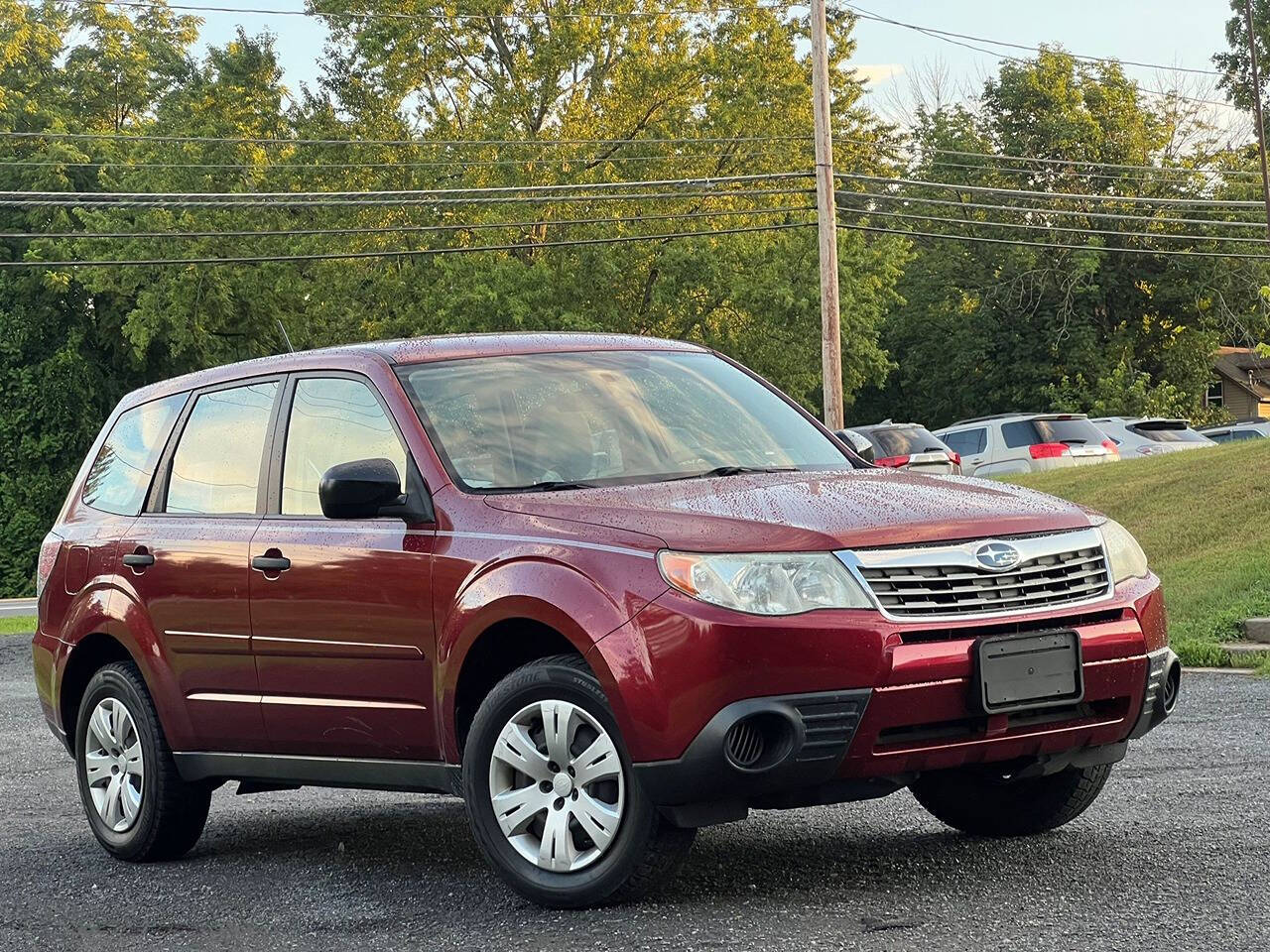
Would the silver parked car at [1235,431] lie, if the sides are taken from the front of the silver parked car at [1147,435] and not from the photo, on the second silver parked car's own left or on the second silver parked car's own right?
on the second silver parked car's own right

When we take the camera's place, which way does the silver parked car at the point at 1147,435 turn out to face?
facing away from the viewer and to the left of the viewer

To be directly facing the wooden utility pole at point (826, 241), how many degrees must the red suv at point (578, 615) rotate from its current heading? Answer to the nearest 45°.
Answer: approximately 135° to its left

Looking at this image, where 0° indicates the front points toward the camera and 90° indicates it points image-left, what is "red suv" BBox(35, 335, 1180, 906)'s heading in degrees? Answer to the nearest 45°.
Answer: approximately 315°

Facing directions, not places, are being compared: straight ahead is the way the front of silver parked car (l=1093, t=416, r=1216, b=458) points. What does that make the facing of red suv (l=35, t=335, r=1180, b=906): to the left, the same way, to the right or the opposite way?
the opposite way

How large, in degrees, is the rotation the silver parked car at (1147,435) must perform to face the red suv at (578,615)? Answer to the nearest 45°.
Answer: approximately 135° to its left

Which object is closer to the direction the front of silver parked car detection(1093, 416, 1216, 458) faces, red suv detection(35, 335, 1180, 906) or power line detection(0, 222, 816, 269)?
the power line

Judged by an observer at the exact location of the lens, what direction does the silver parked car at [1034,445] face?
facing away from the viewer and to the left of the viewer

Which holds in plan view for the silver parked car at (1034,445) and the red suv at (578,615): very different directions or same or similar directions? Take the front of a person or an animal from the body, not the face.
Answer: very different directions

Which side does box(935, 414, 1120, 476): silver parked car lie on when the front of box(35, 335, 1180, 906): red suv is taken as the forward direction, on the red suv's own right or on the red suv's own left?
on the red suv's own left

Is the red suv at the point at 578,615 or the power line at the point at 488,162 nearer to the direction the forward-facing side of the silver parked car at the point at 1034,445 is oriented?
the power line

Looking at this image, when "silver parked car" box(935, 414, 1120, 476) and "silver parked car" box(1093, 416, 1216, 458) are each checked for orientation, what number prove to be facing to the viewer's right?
0
